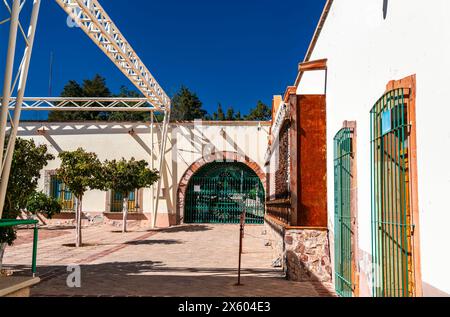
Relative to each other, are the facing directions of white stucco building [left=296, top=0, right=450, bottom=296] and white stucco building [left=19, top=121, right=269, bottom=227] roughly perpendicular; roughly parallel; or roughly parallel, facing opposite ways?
roughly perpendicular

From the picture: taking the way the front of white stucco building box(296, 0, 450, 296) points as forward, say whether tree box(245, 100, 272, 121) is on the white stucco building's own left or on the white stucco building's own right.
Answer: on the white stucco building's own right

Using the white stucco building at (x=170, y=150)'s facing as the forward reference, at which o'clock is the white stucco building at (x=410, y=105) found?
the white stucco building at (x=410, y=105) is roughly at 12 o'clock from the white stucco building at (x=170, y=150).

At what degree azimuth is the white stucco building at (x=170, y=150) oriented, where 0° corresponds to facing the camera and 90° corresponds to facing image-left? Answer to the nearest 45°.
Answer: approximately 0°

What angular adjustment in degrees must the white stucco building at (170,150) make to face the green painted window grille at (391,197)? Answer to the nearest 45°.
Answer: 0° — it already faces it

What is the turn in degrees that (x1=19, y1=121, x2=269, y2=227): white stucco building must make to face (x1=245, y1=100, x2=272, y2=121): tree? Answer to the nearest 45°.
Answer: approximately 135° to its left
